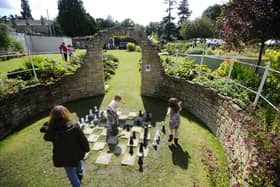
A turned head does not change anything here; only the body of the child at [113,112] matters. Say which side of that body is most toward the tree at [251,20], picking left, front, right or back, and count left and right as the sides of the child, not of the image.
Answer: front

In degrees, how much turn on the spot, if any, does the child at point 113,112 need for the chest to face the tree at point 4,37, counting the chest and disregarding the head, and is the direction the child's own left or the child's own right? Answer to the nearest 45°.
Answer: approximately 135° to the child's own left

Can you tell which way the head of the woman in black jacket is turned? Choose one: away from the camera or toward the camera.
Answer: away from the camera

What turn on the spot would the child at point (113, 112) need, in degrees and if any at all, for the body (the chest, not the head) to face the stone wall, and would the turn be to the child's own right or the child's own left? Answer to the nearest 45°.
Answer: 0° — they already face it

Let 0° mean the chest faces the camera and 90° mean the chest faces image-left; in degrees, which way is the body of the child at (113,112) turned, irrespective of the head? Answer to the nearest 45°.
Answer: approximately 270°

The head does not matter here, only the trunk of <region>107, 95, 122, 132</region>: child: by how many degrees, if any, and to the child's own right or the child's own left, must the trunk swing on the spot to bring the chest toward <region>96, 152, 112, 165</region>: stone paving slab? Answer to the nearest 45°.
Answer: approximately 90° to the child's own right

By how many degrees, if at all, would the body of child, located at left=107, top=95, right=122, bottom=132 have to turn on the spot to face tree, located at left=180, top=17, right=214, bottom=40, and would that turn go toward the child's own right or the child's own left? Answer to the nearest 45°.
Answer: approximately 45° to the child's own left

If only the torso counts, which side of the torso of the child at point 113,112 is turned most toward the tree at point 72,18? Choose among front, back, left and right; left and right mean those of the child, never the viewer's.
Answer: left

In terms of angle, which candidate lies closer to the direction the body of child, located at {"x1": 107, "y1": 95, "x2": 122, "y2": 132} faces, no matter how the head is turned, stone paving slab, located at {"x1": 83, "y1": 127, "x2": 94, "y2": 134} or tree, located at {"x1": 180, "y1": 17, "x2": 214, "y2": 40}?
the tree

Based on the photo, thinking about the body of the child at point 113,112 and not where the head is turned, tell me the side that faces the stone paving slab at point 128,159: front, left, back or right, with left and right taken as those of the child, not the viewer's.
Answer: right

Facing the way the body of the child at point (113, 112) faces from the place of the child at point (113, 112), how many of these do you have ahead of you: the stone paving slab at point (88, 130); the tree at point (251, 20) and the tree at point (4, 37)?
1
